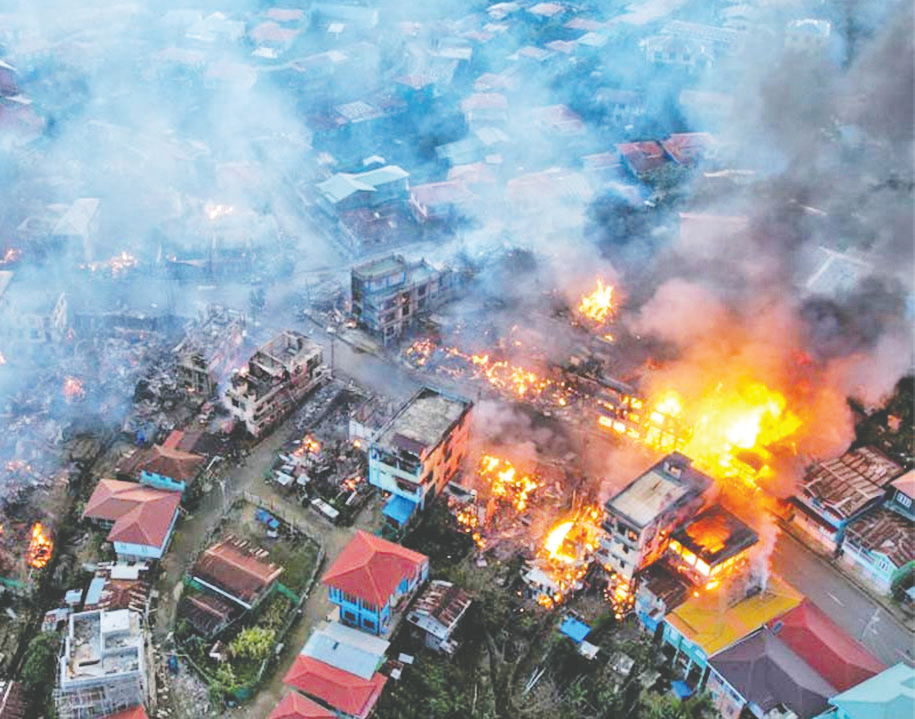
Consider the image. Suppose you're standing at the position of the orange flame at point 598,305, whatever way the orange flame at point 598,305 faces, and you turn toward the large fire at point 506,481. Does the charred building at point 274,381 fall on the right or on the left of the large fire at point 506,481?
right

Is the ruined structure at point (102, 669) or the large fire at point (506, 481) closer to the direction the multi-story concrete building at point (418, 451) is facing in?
the ruined structure

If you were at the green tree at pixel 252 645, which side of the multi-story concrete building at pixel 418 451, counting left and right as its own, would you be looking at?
front

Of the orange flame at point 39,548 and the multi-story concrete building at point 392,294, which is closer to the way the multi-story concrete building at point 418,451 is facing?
the orange flame

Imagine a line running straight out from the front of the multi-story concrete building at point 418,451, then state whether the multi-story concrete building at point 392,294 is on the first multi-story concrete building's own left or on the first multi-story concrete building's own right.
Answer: on the first multi-story concrete building's own right

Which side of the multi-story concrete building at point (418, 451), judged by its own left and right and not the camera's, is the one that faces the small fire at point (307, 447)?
right

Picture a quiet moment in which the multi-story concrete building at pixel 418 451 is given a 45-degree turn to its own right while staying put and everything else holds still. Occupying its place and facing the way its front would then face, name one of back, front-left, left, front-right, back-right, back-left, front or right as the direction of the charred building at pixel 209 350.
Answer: front-right

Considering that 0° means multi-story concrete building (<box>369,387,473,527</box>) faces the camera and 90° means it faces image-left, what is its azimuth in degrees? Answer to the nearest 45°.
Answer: approximately 45°

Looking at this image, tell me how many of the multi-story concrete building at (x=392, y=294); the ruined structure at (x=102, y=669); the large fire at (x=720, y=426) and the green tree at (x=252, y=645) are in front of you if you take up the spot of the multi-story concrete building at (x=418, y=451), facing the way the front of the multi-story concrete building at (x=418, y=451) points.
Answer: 2

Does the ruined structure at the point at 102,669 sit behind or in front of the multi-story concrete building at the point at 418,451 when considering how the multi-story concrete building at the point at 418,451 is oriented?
in front

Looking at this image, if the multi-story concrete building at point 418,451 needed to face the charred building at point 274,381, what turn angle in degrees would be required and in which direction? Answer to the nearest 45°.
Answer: approximately 90° to its right

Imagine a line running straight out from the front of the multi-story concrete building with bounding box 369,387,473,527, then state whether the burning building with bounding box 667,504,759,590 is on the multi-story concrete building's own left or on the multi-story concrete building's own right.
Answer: on the multi-story concrete building's own left

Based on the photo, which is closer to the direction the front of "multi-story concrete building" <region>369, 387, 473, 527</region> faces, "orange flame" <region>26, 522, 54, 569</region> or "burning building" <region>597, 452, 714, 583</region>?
the orange flame
